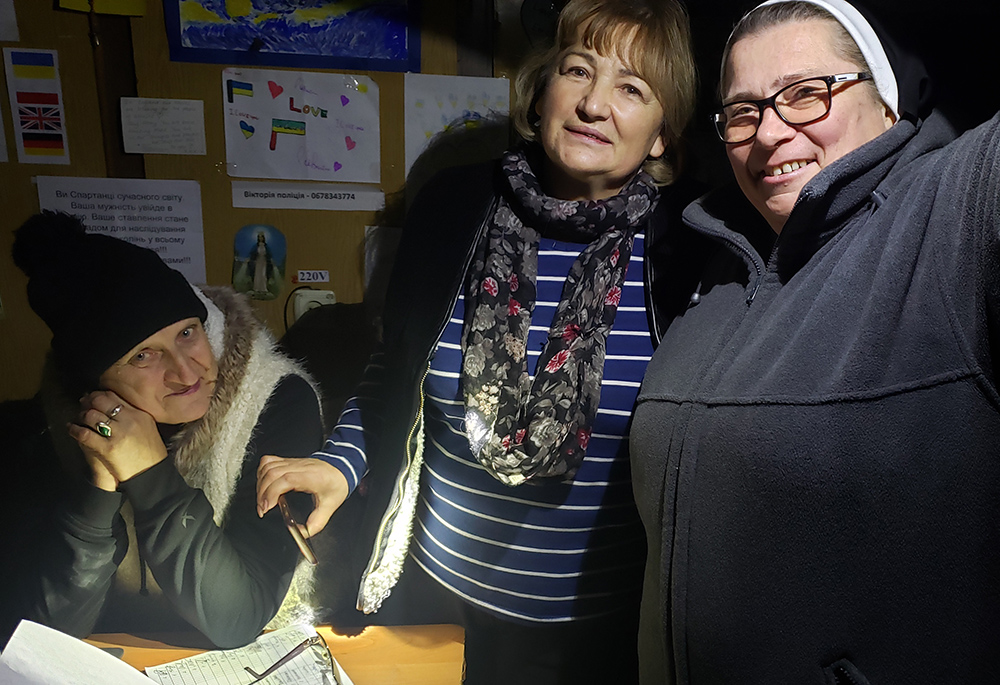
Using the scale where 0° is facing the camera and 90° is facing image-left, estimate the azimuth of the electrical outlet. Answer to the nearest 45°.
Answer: approximately 0°

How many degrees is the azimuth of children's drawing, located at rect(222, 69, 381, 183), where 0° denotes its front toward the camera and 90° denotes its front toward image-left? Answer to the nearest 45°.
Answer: approximately 0°
